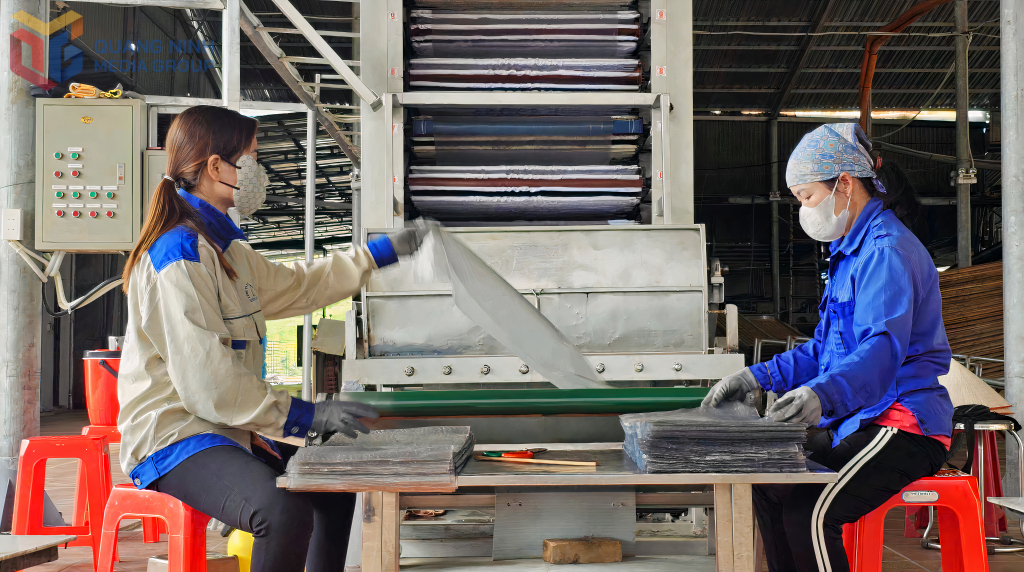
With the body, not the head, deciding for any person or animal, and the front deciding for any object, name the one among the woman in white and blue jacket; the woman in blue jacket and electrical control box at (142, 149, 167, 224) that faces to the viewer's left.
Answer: the woman in blue jacket

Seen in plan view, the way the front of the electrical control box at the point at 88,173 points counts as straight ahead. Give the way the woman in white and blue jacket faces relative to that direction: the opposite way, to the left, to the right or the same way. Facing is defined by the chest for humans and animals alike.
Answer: to the left

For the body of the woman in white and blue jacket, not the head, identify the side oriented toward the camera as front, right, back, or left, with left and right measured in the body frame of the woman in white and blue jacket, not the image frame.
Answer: right

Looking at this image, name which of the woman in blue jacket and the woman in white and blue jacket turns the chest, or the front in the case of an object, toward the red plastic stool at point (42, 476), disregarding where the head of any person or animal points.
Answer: the woman in blue jacket

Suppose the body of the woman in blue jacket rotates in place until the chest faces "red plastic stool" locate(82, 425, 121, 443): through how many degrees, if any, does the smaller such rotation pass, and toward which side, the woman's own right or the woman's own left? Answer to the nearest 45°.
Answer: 0° — they already face it

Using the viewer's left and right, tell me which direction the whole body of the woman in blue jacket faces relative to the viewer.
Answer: facing to the left of the viewer

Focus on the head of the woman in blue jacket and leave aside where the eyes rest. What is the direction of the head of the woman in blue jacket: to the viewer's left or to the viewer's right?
to the viewer's left

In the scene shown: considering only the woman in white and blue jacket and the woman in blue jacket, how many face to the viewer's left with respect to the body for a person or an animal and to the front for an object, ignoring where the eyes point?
1

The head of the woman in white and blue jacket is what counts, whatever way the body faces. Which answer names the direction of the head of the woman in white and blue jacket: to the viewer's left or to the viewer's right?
to the viewer's right

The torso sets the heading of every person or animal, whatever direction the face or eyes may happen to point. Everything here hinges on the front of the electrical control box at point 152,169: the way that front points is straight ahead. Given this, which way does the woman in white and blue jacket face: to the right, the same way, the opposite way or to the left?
to the left

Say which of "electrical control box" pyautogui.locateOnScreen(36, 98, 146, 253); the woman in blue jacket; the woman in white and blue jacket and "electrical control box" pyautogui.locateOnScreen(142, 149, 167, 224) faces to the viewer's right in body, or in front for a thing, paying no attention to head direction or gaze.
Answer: the woman in white and blue jacket
